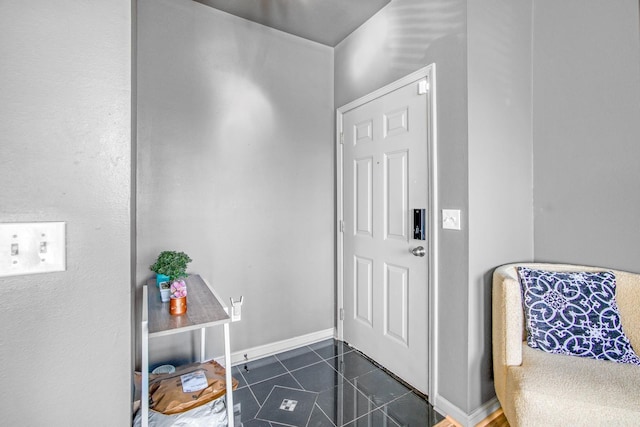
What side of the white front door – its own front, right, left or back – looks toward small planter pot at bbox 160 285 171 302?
front

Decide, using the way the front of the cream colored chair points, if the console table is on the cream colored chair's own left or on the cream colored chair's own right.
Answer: on the cream colored chair's own right

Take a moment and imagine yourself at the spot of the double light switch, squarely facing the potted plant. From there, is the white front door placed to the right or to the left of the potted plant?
right

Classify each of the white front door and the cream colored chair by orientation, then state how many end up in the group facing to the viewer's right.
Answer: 0

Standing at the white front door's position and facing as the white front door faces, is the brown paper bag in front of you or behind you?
in front

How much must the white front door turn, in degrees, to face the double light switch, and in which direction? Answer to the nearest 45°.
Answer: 0° — it already faces it

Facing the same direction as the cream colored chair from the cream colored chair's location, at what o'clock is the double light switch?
The double light switch is roughly at 1 o'clock from the cream colored chair.

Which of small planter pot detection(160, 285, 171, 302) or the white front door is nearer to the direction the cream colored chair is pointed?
the small planter pot

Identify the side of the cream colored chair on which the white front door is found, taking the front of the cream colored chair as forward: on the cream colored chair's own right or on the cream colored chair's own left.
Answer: on the cream colored chair's own right

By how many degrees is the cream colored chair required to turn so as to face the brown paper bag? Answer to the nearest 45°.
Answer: approximately 45° to its right

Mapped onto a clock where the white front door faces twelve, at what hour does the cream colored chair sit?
The cream colored chair is roughly at 9 o'clock from the white front door.

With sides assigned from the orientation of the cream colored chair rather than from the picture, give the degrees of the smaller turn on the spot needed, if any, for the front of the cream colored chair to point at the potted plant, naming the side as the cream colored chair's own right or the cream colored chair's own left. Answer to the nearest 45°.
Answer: approximately 45° to the cream colored chair's own right

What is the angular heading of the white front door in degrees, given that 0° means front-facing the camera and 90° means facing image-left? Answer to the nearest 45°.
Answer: approximately 45°
